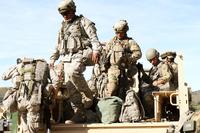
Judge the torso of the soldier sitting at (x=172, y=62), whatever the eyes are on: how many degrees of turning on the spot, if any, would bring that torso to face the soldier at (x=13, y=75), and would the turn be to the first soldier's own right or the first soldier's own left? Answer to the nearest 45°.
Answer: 0° — they already face them

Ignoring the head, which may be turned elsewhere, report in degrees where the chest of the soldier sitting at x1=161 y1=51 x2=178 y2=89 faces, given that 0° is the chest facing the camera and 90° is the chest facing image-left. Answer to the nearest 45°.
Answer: approximately 45°

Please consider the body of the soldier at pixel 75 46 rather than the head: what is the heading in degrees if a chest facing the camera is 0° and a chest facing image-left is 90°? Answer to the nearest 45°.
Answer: approximately 45°

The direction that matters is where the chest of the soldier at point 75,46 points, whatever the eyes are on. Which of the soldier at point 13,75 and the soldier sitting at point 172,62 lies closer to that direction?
the soldier

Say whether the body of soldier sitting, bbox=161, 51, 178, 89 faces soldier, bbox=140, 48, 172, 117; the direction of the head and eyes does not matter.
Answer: yes

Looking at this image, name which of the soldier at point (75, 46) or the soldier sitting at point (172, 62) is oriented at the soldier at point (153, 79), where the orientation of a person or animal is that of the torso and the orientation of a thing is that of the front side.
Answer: the soldier sitting

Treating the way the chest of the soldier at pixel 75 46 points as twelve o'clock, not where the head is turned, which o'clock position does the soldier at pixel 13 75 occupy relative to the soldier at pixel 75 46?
the soldier at pixel 13 75 is roughly at 1 o'clock from the soldier at pixel 75 46.

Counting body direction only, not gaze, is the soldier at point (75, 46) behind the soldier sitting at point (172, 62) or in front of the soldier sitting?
in front
